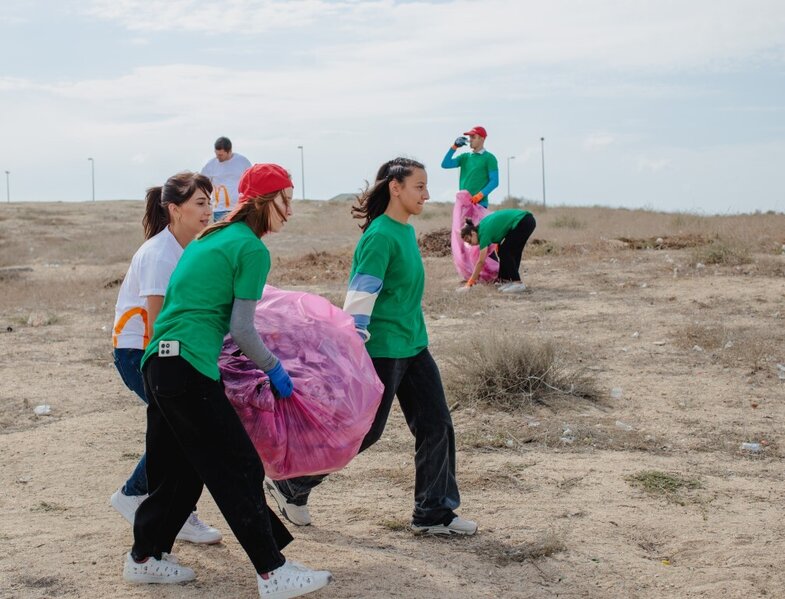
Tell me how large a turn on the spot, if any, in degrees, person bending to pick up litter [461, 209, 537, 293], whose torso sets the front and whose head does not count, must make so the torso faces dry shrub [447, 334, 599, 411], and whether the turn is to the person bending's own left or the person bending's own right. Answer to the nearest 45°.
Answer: approximately 90° to the person bending's own left

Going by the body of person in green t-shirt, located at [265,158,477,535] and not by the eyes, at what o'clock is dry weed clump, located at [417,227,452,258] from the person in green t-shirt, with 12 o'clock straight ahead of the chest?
The dry weed clump is roughly at 9 o'clock from the person in green t-shirt.

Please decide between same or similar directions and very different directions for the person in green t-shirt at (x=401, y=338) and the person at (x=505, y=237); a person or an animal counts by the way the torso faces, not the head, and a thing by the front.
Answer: very different directions

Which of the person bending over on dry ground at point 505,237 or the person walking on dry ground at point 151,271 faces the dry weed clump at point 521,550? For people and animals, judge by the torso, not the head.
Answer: the person walking on dry ground at point 151,271

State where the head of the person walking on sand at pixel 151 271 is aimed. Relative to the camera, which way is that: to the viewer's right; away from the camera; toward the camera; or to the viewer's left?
to the viewer's right

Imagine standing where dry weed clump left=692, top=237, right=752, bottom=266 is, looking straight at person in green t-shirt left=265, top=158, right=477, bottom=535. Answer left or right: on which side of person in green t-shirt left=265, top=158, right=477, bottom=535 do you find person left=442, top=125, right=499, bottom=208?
right

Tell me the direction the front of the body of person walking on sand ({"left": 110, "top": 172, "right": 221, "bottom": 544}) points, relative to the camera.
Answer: to the viewer's right

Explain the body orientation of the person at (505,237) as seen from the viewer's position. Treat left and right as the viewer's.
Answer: facing to the left of the viewer

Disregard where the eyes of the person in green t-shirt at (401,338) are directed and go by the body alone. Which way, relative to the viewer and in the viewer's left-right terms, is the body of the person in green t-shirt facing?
facing to the right of the viewer

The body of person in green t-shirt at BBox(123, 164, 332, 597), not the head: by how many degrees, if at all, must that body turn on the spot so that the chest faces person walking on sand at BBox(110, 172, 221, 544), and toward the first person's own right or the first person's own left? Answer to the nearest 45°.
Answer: approximately 90° to the first person's own left

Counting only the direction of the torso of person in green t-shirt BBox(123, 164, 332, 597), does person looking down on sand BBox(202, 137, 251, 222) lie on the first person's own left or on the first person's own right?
on the first person's own left

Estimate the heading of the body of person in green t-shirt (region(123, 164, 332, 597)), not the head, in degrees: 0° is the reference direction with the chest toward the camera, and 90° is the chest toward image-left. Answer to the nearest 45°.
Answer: approximately 270°
